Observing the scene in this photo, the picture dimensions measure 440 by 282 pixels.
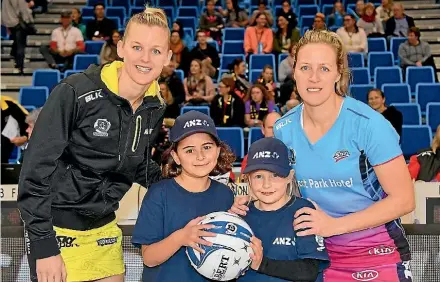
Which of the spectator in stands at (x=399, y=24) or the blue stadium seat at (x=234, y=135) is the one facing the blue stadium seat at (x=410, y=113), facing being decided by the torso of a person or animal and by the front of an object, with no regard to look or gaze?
the spectator in stands

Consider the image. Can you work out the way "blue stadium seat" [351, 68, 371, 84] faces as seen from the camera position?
facing the viewer

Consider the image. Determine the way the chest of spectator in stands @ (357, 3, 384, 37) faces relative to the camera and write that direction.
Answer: toward the camera

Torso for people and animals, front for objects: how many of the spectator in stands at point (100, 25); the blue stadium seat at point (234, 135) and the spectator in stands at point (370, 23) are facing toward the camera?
3

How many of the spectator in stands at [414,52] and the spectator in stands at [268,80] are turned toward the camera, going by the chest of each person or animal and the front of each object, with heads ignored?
2

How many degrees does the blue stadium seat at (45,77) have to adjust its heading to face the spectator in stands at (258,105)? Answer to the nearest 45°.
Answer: approximately 45° to its left

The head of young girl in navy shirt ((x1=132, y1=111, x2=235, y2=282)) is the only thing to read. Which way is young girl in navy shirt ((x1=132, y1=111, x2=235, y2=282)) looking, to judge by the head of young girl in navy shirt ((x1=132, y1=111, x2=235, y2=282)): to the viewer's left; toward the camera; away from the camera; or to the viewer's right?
toward the camera

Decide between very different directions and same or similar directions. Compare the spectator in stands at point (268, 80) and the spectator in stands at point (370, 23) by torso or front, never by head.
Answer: same or similar directions

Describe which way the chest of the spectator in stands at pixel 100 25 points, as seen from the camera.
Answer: toward the camera

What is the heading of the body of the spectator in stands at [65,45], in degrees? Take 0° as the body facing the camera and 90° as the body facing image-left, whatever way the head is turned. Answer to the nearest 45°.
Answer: approximately 0°

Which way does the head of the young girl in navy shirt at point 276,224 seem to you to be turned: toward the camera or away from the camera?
toward the camera

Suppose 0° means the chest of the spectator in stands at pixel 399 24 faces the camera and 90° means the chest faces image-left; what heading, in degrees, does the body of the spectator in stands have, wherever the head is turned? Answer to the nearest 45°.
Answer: approximately 0°

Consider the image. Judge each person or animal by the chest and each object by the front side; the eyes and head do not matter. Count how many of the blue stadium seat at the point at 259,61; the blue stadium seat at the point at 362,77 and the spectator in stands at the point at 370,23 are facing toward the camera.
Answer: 3

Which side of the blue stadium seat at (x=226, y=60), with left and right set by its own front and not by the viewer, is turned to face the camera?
front
